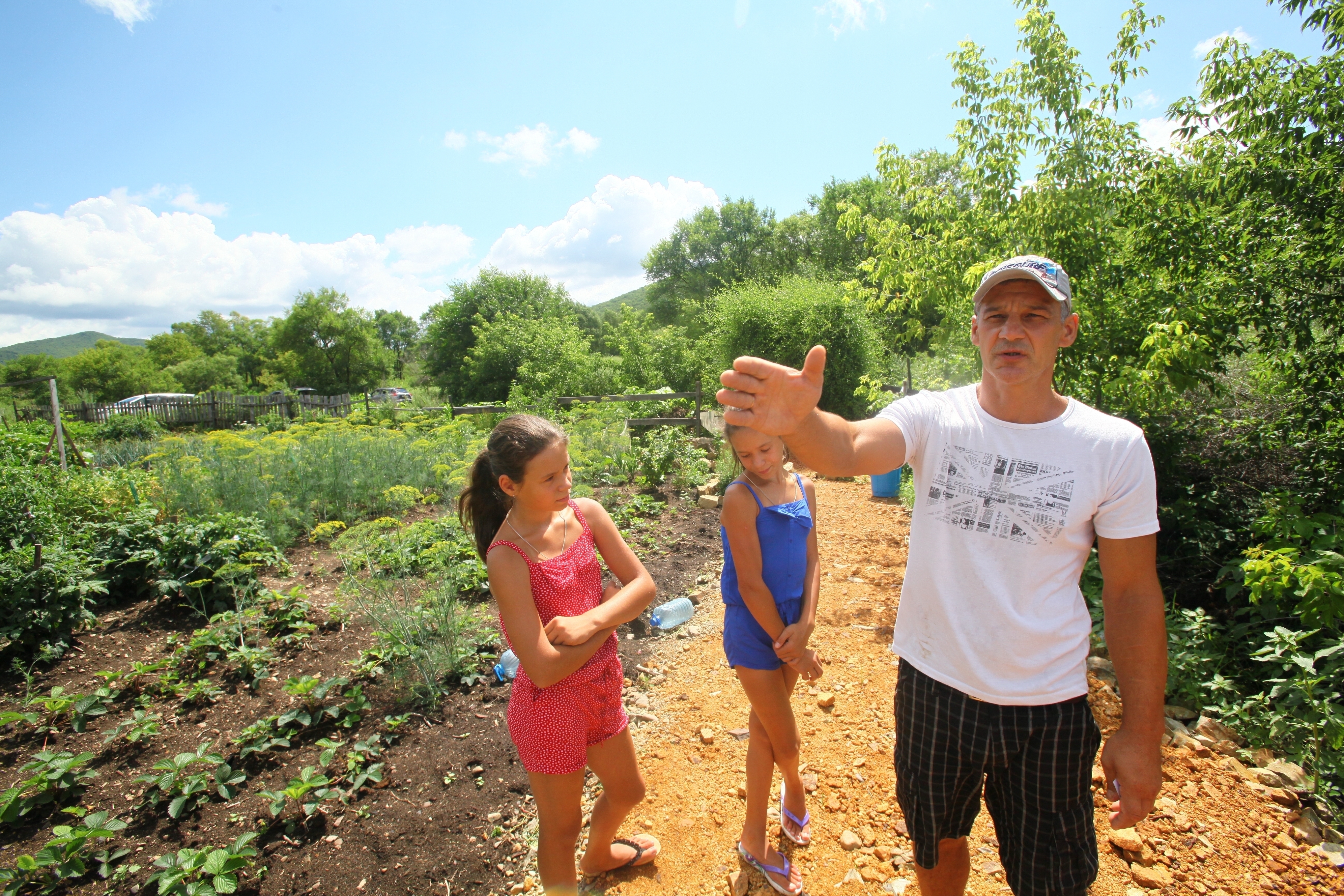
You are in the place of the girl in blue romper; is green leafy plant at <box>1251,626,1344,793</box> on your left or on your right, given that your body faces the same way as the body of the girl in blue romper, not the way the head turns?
on your left

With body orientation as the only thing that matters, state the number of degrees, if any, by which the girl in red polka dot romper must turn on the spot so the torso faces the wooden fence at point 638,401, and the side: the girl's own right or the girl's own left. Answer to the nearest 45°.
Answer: approximately 135° to the girl's own left

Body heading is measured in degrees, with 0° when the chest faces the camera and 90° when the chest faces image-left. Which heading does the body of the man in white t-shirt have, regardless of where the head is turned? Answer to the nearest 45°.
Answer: approximately 0°

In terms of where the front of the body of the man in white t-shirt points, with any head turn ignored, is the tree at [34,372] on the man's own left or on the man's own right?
on the man's own right

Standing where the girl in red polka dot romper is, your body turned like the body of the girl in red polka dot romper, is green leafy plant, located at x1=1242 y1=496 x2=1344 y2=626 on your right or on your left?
on your left

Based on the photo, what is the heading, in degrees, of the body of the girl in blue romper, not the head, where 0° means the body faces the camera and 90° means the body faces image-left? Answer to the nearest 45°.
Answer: approximately 315°

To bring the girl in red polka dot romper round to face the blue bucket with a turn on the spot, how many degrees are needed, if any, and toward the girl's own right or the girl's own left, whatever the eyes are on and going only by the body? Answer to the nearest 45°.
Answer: approximately 90° to the girl's own left

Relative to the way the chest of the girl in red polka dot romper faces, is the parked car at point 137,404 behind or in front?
behind

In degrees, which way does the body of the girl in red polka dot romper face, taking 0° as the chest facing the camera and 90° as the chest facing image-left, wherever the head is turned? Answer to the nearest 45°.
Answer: approximately 315°

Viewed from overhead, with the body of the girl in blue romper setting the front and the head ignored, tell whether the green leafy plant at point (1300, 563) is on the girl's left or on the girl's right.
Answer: on the girl's left
